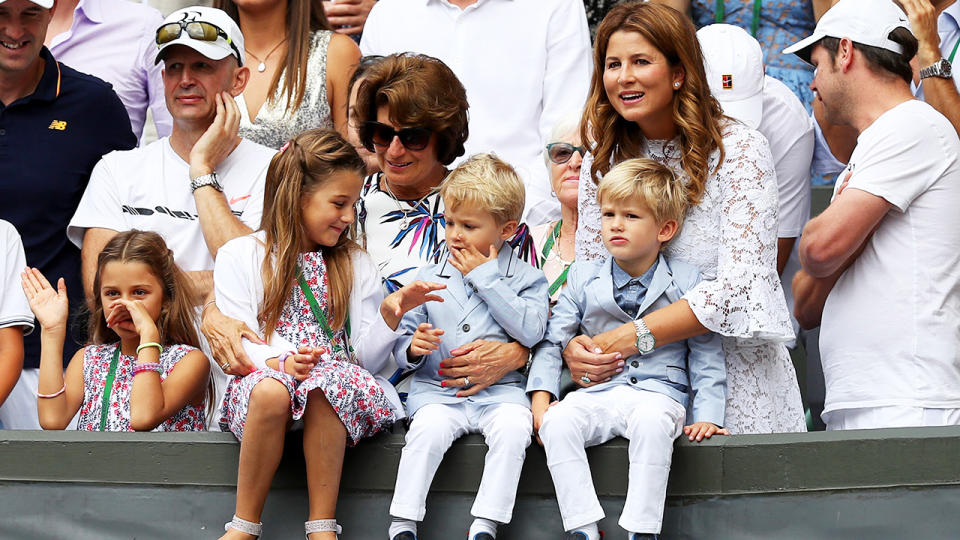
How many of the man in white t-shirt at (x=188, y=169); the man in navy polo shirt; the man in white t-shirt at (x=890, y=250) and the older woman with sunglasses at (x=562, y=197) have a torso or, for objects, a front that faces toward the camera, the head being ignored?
3

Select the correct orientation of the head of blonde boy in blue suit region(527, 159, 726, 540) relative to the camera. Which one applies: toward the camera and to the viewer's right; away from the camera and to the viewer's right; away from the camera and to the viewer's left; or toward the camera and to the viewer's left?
toward the camera and to the viewer's left

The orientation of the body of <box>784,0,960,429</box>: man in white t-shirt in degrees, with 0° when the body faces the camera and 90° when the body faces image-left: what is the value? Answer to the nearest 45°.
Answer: approximately 90°

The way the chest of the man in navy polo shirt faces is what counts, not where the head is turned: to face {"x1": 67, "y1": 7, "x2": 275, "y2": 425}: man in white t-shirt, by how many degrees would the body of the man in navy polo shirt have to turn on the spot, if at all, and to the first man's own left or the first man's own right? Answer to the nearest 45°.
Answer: approximately 45° to the first man's own left

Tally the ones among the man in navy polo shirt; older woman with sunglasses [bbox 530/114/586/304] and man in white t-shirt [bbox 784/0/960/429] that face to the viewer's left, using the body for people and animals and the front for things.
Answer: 1

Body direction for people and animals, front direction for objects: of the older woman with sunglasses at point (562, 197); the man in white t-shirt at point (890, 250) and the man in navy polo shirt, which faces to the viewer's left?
the man in white t-shirt

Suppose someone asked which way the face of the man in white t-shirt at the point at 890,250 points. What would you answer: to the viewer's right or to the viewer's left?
to the viewer's left

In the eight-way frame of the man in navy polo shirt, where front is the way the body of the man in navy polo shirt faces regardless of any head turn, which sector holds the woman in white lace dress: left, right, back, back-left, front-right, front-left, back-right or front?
front-left

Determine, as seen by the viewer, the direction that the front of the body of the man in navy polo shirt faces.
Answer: toward the camera

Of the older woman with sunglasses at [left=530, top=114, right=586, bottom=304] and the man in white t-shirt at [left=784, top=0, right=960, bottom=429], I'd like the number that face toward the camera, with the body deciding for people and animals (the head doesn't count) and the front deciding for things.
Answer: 1

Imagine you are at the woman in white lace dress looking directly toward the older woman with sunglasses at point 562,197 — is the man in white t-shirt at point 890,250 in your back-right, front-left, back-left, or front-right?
back-right

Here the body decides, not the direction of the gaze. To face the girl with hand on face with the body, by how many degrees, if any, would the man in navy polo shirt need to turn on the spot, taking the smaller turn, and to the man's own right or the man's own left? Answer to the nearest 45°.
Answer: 0° — they already face them

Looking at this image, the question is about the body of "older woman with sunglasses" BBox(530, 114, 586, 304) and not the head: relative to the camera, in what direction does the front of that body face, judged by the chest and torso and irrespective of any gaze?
toward the camera

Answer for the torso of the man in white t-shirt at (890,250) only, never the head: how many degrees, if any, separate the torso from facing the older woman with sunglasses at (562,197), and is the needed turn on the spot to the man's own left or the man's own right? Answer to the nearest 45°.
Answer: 0° — they already face them
